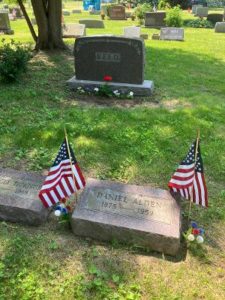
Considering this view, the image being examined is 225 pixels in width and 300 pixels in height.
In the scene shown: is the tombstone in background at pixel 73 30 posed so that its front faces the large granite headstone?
yes

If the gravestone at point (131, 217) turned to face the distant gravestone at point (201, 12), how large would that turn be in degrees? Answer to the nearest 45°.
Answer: approximately 180°

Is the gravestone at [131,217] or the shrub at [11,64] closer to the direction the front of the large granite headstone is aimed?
the gravestone

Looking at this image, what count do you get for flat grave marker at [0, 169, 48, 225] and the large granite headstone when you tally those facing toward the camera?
2

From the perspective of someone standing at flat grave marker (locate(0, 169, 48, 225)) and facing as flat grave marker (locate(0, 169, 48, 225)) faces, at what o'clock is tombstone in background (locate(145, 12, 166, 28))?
The tombstone in background is roughly at 7 o'clock from the flat grave marker.

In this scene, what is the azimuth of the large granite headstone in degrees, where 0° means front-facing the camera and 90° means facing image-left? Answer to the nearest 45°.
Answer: approximately 0°

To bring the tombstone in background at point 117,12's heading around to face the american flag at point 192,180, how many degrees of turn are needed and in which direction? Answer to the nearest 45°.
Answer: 0° — it already faces it

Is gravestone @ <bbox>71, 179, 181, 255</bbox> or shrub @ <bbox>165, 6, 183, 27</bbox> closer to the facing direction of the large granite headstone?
the gravestone

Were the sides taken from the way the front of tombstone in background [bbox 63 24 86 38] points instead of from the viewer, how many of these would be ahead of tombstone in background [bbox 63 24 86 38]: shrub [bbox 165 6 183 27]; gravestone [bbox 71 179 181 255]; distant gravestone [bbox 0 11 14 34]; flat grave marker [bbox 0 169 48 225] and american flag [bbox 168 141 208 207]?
3

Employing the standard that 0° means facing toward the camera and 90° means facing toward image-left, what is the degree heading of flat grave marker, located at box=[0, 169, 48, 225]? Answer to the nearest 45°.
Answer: approximately 0°

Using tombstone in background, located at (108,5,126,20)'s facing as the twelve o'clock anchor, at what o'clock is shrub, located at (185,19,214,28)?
The shrub is roughly at 10 o'clock from the tombstone in background.

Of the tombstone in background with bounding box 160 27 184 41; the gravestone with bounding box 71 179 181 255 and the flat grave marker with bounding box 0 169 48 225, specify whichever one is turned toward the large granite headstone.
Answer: the tombstone in background

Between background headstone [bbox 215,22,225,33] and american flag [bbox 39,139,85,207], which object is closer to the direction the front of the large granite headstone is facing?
the american flag

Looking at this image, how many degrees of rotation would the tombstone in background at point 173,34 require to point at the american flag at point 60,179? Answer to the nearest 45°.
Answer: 0° — it already faces it
